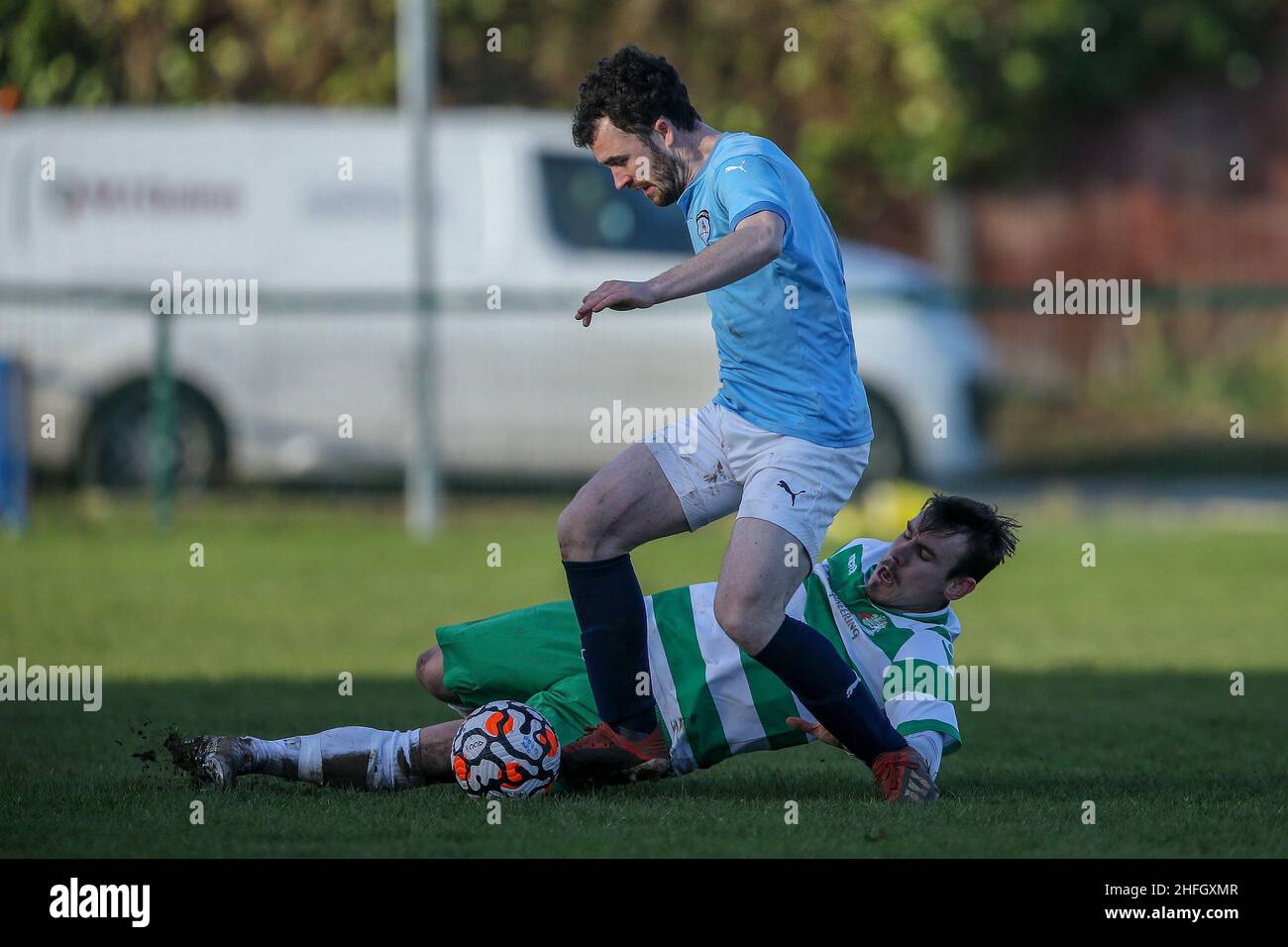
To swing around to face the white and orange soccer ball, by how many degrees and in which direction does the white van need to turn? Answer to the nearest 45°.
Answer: approximately 90° to its right

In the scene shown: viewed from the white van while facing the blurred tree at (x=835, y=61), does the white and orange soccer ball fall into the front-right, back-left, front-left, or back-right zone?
back-right

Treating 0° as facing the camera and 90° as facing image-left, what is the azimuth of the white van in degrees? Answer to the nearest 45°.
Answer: approximately 270°

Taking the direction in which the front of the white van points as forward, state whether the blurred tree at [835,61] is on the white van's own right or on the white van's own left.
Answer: on the white van's own left

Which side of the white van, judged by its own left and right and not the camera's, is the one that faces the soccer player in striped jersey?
right

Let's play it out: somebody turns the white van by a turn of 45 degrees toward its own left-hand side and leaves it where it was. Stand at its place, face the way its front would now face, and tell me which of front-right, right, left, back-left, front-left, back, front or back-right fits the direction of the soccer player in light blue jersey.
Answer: back-right
